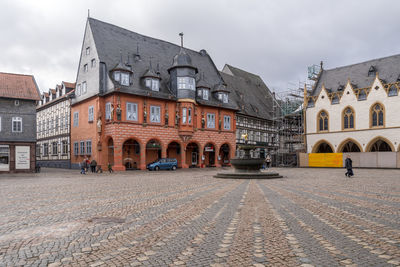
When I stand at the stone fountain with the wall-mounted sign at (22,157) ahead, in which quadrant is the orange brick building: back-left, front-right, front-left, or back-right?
front-right

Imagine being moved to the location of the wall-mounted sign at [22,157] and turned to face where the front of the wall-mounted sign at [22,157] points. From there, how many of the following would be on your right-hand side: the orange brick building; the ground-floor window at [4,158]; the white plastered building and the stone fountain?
1

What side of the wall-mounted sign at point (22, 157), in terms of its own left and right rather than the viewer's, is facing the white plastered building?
left

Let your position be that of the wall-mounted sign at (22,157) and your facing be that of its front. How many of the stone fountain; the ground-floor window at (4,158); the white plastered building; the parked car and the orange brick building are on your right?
1

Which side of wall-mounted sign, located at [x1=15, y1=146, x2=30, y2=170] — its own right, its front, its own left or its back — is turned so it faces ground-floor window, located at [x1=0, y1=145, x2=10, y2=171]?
right

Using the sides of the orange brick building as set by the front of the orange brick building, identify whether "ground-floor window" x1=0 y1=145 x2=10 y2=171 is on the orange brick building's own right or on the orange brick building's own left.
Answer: on the orange brick building's own right

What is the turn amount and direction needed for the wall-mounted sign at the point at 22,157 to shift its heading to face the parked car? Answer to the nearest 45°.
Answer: approximately 90° to its left

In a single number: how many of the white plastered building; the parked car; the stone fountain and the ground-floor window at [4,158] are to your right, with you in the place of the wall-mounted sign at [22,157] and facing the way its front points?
1

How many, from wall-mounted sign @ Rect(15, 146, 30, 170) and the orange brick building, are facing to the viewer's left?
0

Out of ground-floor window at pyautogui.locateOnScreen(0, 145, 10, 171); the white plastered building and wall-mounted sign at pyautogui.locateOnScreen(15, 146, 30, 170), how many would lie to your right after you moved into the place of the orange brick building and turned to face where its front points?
2

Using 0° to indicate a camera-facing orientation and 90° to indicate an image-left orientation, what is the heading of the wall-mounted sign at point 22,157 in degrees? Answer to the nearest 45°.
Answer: approximately 0°

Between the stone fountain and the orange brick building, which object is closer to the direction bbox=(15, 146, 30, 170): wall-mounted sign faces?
the stone fountain

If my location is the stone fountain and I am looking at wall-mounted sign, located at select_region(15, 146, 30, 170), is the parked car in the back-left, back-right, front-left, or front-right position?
front-right

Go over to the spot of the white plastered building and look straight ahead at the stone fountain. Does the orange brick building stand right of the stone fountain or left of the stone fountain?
right
